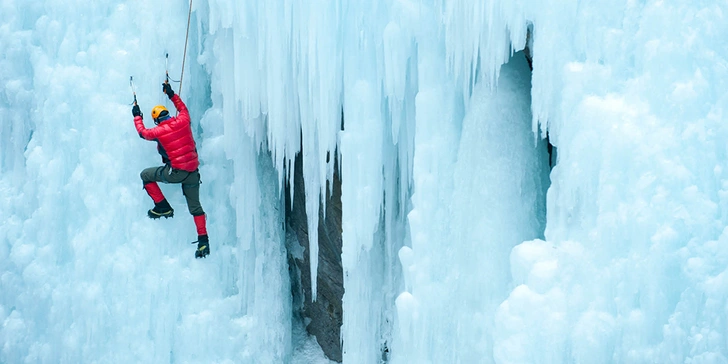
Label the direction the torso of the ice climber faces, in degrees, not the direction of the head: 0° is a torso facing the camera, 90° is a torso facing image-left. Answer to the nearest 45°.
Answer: approximately 135°
